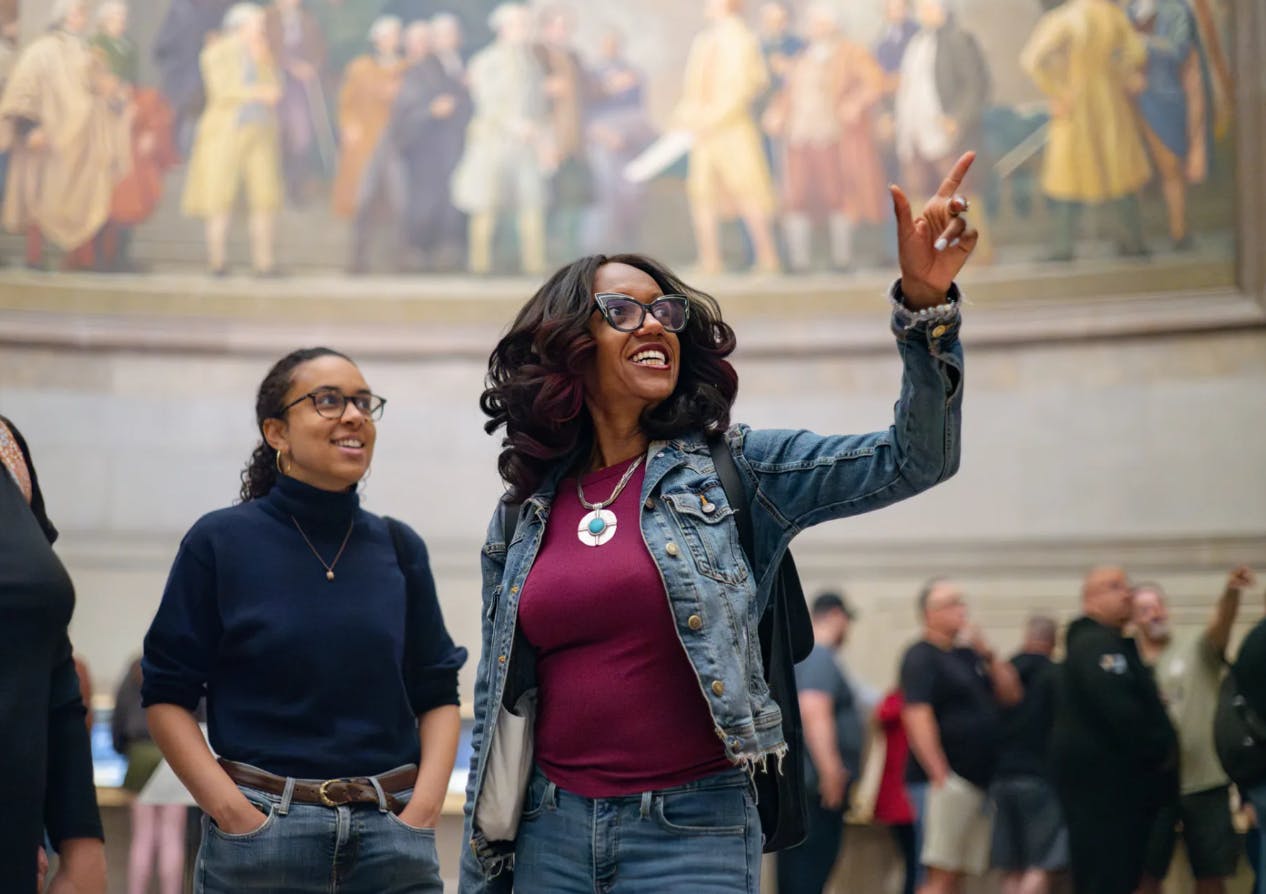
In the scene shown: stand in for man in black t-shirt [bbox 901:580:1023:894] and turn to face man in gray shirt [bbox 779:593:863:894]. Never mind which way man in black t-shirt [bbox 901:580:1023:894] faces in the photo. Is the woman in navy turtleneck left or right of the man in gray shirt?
left

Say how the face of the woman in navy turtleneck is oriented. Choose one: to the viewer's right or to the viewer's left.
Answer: to the viewer's right

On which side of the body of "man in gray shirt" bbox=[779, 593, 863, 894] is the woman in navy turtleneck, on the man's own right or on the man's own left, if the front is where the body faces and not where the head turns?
on the man's own right

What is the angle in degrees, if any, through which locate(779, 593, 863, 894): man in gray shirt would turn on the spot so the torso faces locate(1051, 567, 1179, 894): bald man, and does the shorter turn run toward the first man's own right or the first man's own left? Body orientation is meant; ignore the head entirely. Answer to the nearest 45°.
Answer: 0° — they already face them

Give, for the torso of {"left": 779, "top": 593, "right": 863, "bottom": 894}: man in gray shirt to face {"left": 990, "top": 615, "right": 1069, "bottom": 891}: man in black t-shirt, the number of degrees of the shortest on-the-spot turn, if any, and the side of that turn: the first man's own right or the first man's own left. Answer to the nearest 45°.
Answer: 0° — they already face them

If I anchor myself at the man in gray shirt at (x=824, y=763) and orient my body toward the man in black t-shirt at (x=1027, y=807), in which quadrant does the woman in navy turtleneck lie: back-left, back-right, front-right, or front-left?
back-right

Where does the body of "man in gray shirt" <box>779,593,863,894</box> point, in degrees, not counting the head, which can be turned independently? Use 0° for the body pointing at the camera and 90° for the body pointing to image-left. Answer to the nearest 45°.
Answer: approximately 270°

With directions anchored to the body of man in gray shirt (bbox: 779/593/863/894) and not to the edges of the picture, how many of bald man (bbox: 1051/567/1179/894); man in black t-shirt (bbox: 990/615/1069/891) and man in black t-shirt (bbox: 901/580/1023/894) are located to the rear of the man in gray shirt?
0

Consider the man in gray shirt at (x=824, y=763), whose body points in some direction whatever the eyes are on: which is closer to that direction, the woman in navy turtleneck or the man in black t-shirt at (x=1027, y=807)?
the man in black t-shirt
